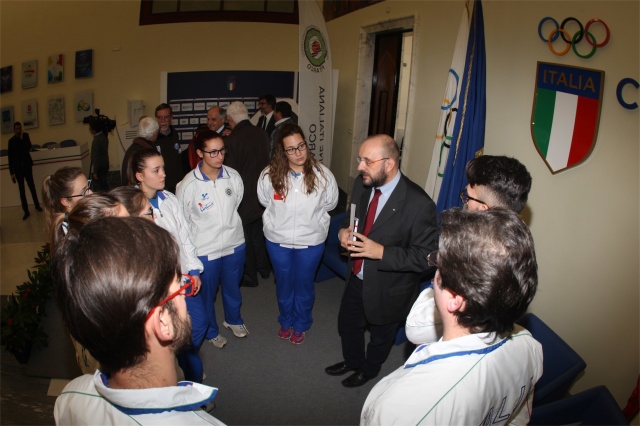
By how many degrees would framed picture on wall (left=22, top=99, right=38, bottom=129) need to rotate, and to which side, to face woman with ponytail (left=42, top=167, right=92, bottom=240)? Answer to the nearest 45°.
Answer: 0° — it already faces them

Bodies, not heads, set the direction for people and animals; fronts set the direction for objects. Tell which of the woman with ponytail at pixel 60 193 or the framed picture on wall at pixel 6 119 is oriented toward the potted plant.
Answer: the framed picture on wall

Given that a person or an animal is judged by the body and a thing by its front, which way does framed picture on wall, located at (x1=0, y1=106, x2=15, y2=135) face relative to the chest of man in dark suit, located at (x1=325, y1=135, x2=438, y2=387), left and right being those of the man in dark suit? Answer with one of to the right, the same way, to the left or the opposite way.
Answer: to the left

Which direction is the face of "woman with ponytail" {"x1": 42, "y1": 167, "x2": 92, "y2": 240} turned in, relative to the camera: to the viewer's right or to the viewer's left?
to the viewer's right

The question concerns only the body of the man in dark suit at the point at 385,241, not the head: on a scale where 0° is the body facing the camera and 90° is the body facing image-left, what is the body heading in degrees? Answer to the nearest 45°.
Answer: approximately 45°

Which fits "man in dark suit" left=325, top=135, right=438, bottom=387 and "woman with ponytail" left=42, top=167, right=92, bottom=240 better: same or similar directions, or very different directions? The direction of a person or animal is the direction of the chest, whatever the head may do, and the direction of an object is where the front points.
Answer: very different directions

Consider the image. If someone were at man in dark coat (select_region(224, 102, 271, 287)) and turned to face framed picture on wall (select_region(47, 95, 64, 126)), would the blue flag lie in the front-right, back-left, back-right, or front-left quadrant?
back-right

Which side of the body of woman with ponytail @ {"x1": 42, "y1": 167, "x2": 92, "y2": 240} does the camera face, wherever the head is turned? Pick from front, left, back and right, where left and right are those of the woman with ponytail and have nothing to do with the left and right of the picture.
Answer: right

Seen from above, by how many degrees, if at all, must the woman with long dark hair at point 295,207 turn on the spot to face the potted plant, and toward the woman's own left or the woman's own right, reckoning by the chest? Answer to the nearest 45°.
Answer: approximately 90° to the woman's own right

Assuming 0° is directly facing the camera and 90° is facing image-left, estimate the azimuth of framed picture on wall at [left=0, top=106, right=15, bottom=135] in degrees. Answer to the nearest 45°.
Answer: approximately 0°

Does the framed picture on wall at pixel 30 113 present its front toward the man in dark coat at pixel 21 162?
yes

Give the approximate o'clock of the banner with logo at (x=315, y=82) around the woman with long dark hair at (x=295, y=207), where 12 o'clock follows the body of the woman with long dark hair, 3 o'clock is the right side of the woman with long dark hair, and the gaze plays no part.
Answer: The banner with logo is roughly at 6 o'clock from the woman with long dark hair.

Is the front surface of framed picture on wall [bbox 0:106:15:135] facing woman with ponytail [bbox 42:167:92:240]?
yes

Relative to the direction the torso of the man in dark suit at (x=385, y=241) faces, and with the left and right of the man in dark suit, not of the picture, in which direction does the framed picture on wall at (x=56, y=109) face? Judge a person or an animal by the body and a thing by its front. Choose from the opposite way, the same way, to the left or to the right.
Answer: to the left
